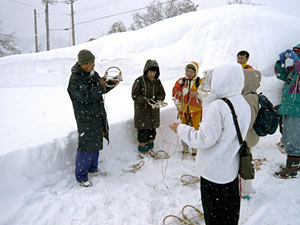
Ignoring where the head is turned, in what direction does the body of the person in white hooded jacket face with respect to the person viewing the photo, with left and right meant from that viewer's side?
facing away from the viewer and to the left of the viewer

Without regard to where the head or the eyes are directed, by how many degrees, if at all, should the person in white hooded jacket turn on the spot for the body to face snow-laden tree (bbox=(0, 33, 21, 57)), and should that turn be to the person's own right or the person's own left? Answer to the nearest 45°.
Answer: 0° — they already face it

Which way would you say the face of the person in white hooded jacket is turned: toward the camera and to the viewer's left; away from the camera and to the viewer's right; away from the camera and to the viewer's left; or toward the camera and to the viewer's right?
away from the camera and to the viewer's left

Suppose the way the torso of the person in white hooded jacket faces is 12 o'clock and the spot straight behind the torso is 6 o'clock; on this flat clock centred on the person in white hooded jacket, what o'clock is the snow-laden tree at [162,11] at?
The snow-laden tree is roughly at 1 o'clock from the person in white hooded jacket.

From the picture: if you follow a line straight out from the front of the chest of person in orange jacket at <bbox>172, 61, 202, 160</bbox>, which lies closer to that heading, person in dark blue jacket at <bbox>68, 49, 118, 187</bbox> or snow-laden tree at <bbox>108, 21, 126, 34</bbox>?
the person in dark blue jacket

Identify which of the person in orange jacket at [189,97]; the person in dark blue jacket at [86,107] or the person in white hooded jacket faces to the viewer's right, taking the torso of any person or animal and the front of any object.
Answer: the person in dark blue jacket

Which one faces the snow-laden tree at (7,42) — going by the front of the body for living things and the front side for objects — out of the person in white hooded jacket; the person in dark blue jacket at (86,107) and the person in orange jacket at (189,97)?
the person in white hooded jacket

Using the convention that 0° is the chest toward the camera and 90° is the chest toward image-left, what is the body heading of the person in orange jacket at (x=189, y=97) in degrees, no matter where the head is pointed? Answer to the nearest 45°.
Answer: approximately 0°

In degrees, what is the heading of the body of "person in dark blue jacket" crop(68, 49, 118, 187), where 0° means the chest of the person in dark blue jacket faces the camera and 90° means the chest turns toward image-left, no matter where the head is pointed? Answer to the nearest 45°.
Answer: approximately 270°
